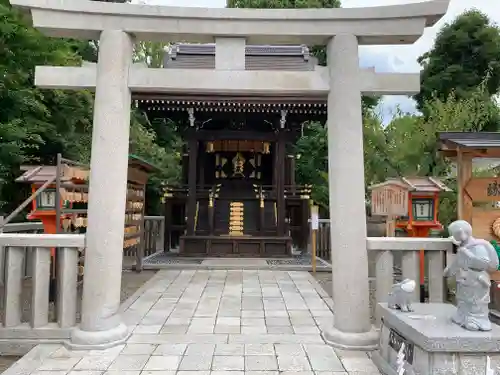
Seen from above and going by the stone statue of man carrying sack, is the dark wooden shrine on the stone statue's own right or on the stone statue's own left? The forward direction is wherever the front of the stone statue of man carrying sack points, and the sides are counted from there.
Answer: on the stone statue's own right

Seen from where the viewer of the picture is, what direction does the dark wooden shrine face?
facing the viewer

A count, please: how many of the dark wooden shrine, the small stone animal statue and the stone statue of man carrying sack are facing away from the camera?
0

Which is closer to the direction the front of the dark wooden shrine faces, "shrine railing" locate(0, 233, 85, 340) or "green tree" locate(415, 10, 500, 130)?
the shrine railing

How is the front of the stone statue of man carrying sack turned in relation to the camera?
facing the viewer and to the left of the viewer

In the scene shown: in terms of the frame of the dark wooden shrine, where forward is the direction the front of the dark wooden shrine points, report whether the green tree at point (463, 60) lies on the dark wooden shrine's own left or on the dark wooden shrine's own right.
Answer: on the dark wooden shrine's own left

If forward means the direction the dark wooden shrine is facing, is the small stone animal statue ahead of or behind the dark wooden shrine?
ahead

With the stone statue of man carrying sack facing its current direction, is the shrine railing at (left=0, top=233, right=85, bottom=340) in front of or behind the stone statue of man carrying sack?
in front

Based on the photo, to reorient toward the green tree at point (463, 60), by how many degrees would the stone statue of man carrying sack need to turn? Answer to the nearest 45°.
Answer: approximately 135° to its right
